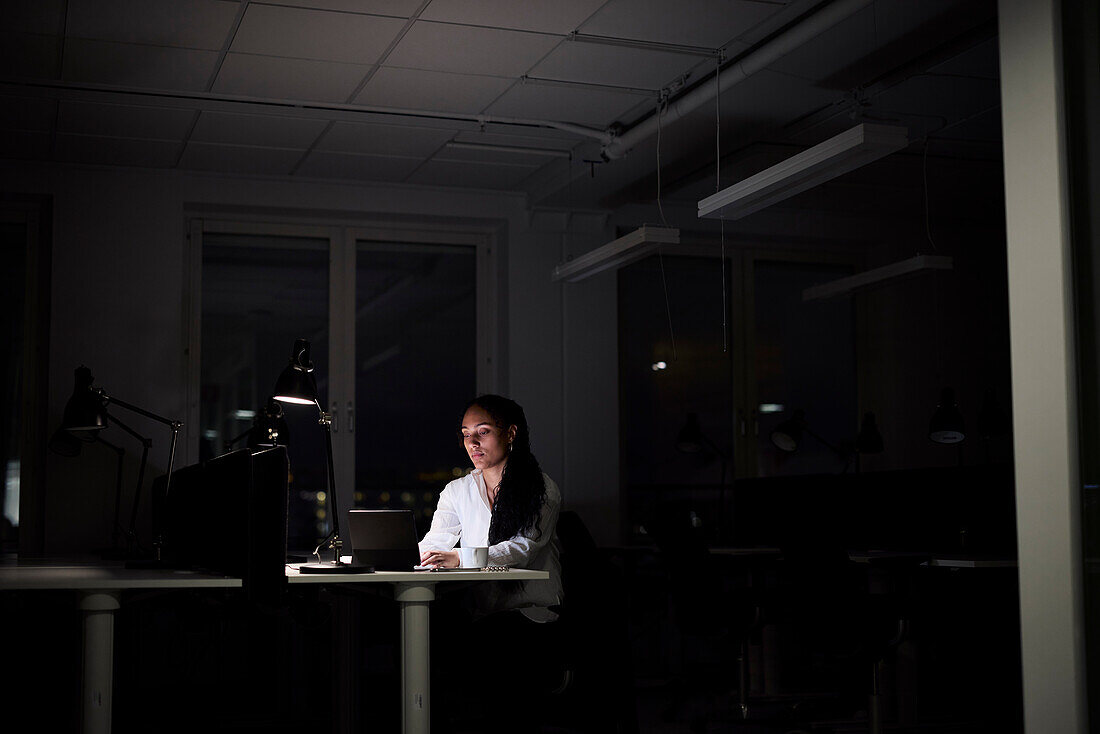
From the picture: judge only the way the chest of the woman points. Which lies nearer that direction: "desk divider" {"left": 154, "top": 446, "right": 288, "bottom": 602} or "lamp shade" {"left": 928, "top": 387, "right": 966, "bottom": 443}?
the desk divider

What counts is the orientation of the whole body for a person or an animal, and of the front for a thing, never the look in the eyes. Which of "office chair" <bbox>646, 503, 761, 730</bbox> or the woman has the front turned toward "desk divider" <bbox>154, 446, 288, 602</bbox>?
the woman

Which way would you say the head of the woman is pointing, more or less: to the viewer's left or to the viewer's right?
to the viewer's left

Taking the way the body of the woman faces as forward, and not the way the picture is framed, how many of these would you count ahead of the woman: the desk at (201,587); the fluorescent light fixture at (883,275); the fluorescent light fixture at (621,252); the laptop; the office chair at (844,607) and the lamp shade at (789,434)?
2

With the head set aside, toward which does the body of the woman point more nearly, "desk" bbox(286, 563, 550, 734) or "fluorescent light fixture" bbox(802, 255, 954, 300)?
the desk

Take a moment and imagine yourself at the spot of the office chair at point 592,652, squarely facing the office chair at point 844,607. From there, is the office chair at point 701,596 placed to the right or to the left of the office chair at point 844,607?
left

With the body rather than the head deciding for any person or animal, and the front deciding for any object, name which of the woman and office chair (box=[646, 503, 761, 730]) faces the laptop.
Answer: the woman

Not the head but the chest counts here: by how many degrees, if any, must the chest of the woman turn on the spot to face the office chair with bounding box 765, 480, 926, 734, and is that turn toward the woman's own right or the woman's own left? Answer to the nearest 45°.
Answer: approximately 135° to the woman's own left
